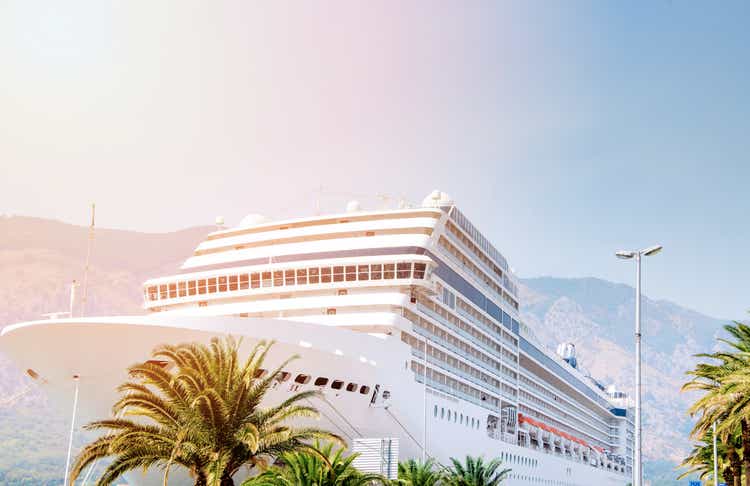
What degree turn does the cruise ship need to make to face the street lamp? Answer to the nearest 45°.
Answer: approximately 90° to its left

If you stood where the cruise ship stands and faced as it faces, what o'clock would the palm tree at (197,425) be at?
The palm tree is roughly at 11 o'clock from the cruise ship.

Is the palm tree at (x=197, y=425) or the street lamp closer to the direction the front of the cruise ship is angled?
the palm tree

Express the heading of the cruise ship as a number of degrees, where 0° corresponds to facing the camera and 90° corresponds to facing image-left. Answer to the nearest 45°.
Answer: approximately 45°
